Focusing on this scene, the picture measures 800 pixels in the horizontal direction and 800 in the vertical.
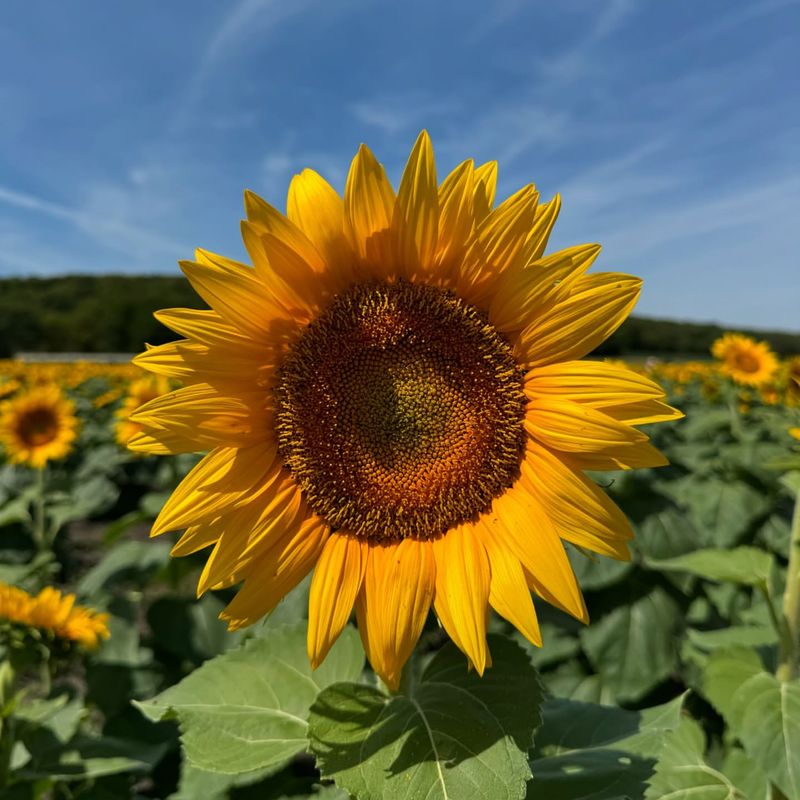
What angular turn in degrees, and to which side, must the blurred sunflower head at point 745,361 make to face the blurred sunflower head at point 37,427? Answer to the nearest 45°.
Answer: approximately 45° to its right

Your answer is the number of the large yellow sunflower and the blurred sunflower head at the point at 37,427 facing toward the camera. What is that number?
2

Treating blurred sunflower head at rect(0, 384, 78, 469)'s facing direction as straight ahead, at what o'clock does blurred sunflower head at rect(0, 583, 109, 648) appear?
blurred sunflower head at rect(0, 583, 109, 648) is roughly at 12 o'clock from blurred sunflower head at rect(0, 384, 78, 469).

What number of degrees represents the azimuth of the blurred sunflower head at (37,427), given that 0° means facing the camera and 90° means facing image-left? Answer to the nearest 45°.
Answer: approximately 0°

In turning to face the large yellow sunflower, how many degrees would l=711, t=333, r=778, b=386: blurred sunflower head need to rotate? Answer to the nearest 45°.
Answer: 0° — it already faces it

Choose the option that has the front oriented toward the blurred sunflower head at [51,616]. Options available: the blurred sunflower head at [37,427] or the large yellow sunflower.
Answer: the blurred sunflower head at [37,427]

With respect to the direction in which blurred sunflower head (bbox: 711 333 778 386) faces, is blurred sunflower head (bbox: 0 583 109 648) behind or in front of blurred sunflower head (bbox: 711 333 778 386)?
in front

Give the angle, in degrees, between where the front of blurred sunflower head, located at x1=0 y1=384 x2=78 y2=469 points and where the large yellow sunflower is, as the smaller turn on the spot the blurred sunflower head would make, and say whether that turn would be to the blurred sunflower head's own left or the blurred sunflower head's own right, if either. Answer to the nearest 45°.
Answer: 0° — it already faces it

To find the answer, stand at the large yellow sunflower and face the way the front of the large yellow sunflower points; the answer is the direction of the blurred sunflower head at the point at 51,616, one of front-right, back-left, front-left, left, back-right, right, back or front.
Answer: back-right
